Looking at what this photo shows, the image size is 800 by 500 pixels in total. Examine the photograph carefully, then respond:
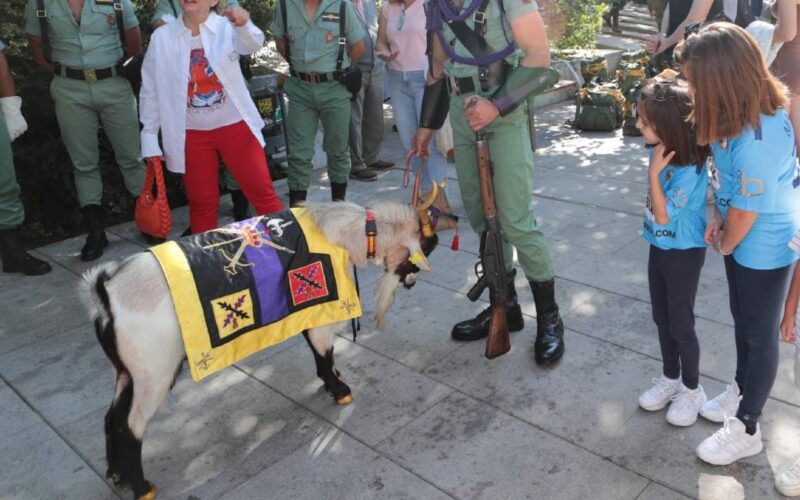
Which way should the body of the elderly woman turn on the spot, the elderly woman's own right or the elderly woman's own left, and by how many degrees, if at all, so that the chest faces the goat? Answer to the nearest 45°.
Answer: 0° — they already face it

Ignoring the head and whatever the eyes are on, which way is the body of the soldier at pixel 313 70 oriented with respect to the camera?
toward the camera

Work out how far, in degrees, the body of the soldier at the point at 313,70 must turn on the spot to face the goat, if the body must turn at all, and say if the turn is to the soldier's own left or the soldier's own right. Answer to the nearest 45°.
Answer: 0° — they already face it

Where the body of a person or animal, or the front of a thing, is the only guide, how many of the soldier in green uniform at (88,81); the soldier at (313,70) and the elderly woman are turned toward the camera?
3

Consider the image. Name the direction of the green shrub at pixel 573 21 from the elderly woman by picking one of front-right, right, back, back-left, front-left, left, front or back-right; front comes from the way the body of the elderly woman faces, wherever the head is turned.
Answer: back-left

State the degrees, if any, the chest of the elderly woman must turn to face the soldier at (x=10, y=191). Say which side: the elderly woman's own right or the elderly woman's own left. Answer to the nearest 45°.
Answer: approximately 135° to the elderly woman's own right

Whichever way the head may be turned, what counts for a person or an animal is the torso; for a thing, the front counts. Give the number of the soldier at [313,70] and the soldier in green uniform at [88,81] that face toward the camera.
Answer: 2

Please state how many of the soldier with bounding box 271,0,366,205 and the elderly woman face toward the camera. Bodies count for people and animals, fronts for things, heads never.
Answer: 2

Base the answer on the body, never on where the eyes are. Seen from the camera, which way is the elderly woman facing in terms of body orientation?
toward the camera

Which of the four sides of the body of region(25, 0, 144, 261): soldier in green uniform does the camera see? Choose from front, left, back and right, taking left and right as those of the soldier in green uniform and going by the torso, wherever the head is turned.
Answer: front

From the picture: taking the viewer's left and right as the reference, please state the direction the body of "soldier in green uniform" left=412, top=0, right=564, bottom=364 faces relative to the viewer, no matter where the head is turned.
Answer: facing the viewer and to the left of the viewer
